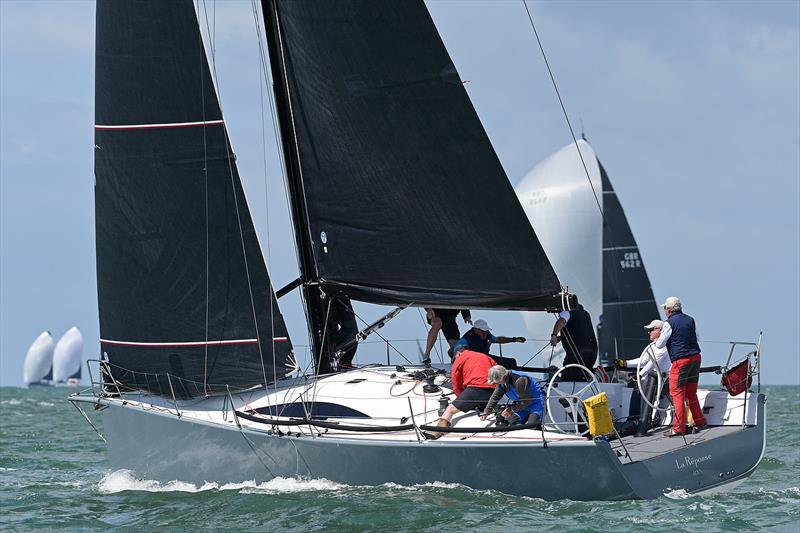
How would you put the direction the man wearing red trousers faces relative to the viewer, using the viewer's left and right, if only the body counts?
facing away from the viewer and to the left of the viewer

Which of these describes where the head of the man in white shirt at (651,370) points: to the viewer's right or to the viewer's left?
to the viewer's left

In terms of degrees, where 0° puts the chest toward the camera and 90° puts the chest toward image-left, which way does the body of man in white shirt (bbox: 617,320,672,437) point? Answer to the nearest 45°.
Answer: approximately 90°

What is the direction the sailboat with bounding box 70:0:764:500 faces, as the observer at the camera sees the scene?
facing away from the viewer and to the left of the viewer

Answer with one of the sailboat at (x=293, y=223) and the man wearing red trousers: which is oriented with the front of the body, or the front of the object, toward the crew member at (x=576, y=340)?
the man wearing red trousers
